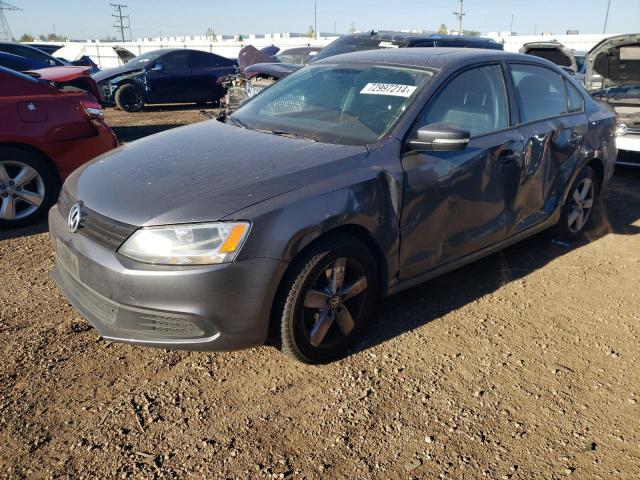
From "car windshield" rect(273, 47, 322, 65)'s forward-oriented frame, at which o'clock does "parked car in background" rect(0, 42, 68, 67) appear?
"parked car in background" rect(0, 42, 68, 67) is roughly at 1 o'clock from "car windshield" rect(273, 47, 322, 65).

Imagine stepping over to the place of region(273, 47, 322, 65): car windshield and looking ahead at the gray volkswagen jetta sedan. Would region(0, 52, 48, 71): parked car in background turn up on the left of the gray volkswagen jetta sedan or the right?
right

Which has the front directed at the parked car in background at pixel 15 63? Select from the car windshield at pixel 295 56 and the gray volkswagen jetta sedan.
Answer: the car windshield at pixel 295 56

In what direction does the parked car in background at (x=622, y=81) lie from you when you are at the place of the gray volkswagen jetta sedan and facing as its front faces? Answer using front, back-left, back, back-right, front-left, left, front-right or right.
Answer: back

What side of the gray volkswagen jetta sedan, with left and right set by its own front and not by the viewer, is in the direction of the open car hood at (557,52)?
back

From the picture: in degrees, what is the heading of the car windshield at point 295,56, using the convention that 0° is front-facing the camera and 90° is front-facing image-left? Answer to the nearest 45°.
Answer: approximately 45°

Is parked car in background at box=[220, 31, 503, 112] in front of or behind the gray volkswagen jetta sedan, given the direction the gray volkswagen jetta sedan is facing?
behind
